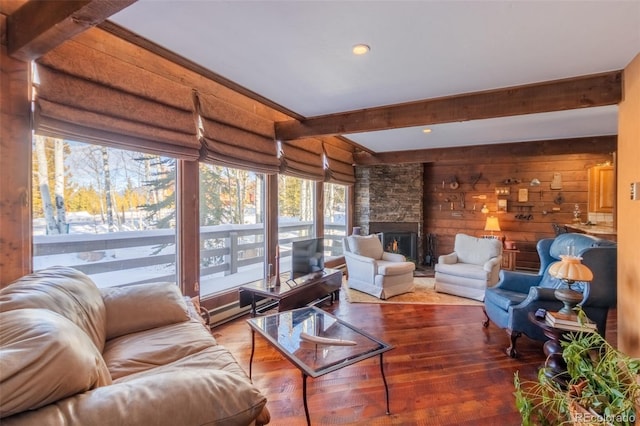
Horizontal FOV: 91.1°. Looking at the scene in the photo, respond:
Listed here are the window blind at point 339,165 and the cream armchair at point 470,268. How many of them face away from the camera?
0

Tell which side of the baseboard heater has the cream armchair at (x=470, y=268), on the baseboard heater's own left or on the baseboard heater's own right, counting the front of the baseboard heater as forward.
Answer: on the baseboard heater's own left

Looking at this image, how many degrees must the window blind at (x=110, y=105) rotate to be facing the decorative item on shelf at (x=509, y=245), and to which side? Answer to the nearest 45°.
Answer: approximately 45° to its left

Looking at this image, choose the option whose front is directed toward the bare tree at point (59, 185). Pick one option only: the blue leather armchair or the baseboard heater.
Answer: the blue leather armchair

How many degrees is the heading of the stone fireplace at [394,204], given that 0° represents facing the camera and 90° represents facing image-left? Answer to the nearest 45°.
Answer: approximately 0°

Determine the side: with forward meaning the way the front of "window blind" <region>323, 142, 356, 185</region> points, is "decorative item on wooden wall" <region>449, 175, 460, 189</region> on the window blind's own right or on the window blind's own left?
on the window blind's own left

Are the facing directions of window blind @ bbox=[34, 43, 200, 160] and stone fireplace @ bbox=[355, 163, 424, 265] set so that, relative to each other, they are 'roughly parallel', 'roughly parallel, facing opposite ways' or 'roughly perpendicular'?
roughly perpendicular

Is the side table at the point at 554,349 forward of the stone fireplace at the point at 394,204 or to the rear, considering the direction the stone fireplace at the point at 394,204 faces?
forward

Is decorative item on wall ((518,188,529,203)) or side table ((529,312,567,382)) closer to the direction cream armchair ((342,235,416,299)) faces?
the side table

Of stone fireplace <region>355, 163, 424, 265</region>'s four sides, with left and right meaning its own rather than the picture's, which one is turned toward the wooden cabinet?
left

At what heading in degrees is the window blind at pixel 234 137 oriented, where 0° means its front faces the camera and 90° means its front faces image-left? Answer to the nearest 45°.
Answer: approximately 315°

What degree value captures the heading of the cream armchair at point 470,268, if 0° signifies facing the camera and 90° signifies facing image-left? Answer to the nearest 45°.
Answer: approximately 45°

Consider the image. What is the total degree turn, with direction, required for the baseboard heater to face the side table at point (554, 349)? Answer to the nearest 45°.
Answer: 0° — it already faces it
